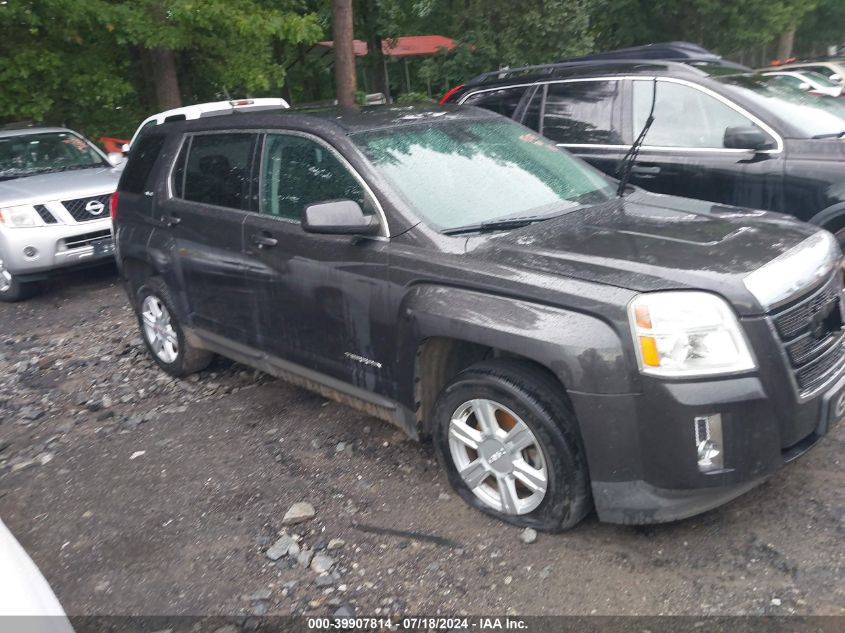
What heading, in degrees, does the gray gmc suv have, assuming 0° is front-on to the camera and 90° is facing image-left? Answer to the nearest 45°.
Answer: approximately 315°

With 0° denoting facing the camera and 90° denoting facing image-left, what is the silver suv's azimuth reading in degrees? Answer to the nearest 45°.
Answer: approximately 315°

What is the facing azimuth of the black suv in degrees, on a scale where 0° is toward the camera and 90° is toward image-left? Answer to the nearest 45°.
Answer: approximately 315°

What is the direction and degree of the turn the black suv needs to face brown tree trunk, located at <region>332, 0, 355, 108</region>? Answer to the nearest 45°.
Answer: approximately 180°

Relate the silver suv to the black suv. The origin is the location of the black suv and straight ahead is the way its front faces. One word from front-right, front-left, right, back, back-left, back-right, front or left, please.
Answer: back-right

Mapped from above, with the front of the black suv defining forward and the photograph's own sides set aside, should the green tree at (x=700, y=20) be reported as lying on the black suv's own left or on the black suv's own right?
on the black suv's own left
